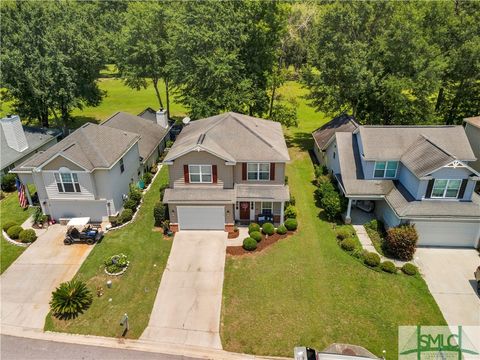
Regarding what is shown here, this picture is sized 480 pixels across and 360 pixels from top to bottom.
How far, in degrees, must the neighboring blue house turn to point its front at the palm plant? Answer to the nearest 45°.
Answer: approximately 45° to its right

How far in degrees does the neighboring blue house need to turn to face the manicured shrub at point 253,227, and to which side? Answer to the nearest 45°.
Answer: approximately 45° to its right

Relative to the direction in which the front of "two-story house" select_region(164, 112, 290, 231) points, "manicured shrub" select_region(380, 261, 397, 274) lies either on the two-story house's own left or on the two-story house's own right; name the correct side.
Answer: on the two-story house's own left

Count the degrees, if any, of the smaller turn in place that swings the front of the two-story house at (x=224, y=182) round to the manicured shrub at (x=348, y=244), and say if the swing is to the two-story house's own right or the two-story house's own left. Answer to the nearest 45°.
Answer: approximately 45° to the two-story house's own left

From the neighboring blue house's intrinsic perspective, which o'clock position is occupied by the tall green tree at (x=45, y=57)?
The tall green tree is roughly at 3 o'clock from the neighboring blue house.

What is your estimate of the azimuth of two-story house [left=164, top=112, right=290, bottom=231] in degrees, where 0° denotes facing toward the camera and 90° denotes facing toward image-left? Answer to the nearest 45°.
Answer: approximately 0°

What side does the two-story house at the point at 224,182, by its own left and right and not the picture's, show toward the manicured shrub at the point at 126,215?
right

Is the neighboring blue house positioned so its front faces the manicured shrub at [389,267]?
yes

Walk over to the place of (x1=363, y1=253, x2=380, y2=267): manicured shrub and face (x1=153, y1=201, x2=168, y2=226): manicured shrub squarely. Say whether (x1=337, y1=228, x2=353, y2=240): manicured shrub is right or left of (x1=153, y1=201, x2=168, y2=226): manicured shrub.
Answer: right

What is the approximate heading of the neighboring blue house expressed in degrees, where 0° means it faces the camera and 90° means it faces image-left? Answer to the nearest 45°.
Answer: approximately 0°

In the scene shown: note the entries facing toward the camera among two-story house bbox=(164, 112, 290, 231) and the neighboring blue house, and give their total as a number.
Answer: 2

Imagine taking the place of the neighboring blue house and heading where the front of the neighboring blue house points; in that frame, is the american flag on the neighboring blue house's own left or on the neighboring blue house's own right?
on the neighboring blue house's own right

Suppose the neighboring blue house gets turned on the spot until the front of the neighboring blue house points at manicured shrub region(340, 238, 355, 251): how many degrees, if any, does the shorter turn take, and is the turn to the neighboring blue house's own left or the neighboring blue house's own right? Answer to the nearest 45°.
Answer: approximately 45° to the neighboring blue house's own right

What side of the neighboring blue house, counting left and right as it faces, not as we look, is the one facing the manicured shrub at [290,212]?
right
